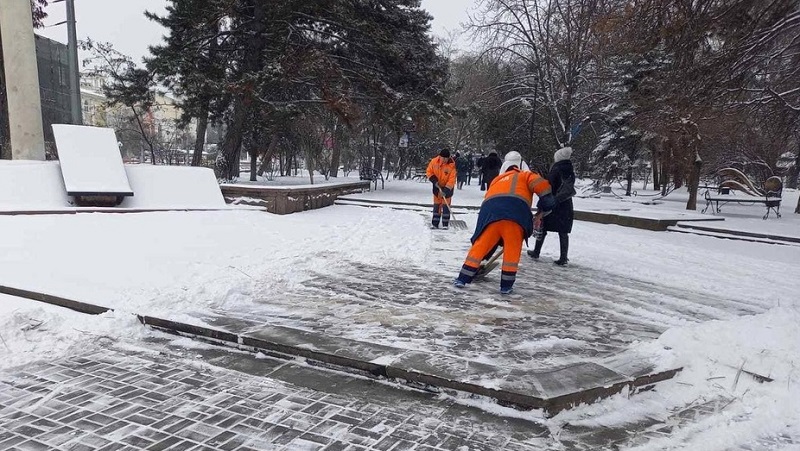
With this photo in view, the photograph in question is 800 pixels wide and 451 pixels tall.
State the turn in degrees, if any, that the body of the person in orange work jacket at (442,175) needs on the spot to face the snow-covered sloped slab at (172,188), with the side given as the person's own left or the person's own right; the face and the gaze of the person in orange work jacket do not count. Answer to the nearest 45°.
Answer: approximately 90° to the person's own right

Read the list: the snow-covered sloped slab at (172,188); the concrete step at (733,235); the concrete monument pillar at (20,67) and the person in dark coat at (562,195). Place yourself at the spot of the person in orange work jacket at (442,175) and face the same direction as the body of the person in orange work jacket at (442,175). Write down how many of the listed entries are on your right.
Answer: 2

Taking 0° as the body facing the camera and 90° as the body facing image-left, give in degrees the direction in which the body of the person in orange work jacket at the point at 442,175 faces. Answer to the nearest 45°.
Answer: approximately 0°

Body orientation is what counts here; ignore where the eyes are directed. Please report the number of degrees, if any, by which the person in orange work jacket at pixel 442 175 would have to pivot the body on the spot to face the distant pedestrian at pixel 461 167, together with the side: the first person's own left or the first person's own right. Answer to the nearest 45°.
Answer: approximately 180°

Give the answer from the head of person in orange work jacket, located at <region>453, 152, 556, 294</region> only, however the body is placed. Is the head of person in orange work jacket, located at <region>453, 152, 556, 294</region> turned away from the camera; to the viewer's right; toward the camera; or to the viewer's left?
away from the camera

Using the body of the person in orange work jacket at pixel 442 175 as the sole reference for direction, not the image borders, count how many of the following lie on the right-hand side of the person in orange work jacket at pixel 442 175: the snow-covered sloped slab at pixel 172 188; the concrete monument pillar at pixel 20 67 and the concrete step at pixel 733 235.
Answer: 2

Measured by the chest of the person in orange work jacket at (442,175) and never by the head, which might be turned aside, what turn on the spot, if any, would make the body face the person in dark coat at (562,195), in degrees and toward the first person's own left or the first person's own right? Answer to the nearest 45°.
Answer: approximately 45° to the first person's own left

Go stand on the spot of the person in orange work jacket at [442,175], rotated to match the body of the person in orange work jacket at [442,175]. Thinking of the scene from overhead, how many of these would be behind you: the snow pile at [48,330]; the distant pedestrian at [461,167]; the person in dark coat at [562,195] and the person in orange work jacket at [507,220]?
1

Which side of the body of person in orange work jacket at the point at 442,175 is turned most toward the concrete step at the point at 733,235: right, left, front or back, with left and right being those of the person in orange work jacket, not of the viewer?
left

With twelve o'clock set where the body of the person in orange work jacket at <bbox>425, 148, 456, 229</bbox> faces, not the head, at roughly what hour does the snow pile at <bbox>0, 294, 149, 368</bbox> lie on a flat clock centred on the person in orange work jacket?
The snow pile is roughly at 1 o'clock from the person in orange work jacket.

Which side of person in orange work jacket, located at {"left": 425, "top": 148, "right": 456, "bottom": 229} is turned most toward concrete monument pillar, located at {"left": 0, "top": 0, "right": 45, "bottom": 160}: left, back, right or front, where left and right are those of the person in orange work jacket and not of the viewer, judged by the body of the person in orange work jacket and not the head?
right

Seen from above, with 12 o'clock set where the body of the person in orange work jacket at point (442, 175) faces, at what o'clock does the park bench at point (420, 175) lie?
The park bench is roughly at 6 o'clock from the person in orange work jacket.

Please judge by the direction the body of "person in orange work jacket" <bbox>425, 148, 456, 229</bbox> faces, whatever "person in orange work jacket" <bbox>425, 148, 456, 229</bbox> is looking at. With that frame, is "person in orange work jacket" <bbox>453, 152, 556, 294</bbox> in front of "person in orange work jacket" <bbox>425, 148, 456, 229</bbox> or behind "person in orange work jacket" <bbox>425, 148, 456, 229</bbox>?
in front

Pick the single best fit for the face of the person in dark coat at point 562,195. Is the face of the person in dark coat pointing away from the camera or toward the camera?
away from the camera
